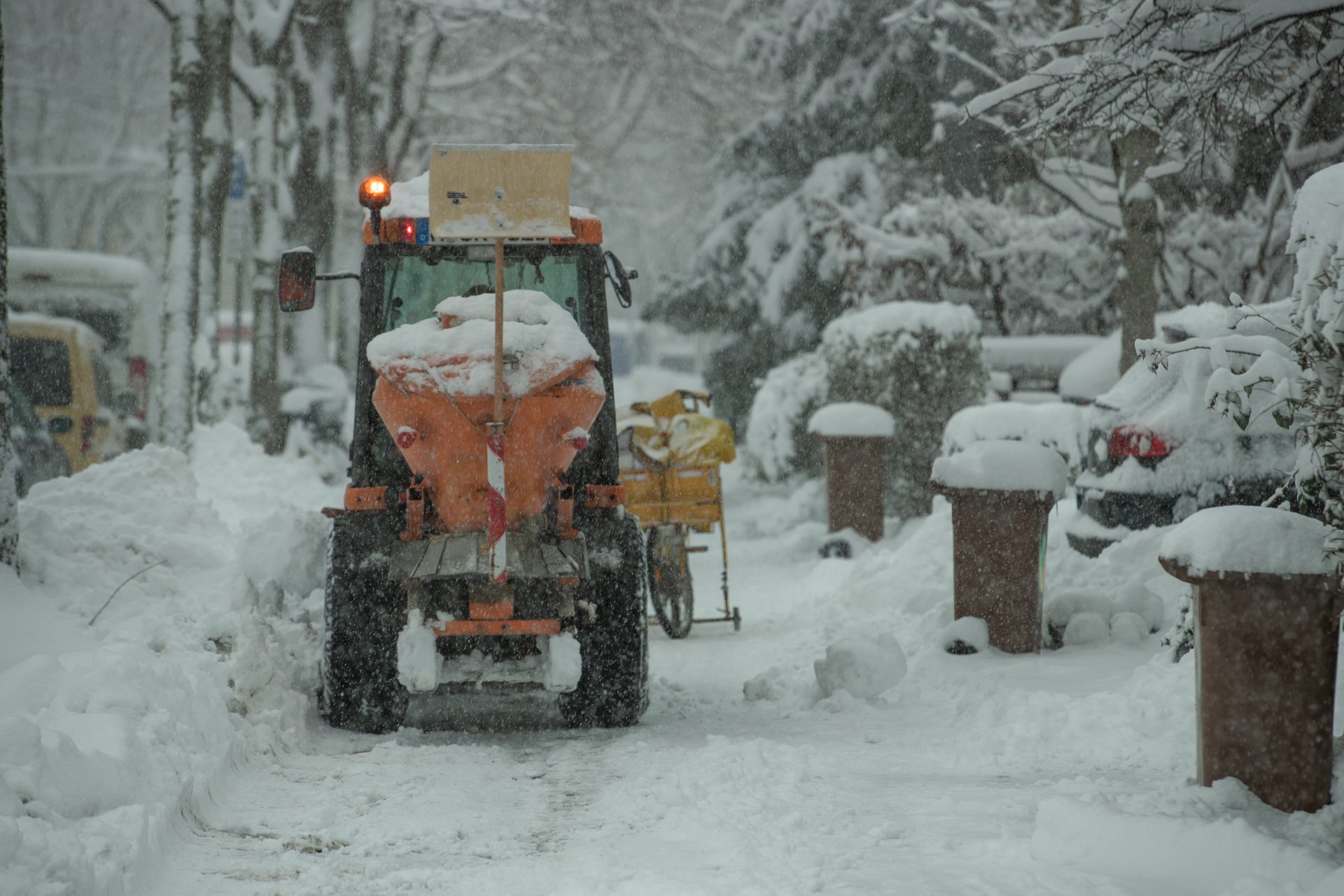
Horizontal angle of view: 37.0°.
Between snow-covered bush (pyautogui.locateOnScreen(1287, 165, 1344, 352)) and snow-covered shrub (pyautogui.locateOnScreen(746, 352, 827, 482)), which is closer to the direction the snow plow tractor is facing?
the snow-covered shrub

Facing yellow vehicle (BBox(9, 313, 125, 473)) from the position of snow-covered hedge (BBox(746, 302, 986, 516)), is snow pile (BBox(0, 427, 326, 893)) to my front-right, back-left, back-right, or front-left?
front-left

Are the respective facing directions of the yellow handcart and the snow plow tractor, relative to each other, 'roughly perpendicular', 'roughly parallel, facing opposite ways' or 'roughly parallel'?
roughly parallel

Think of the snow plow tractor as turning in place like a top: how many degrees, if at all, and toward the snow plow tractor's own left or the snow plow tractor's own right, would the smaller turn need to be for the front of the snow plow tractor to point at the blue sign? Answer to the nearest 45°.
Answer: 0° — it already faces it

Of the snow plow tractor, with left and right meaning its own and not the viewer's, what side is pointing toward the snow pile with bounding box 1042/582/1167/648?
right

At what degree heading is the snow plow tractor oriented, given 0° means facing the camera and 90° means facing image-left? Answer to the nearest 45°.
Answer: approximately 180°
